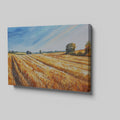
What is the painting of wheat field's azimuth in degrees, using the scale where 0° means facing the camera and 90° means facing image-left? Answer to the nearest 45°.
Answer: approximately 45°
